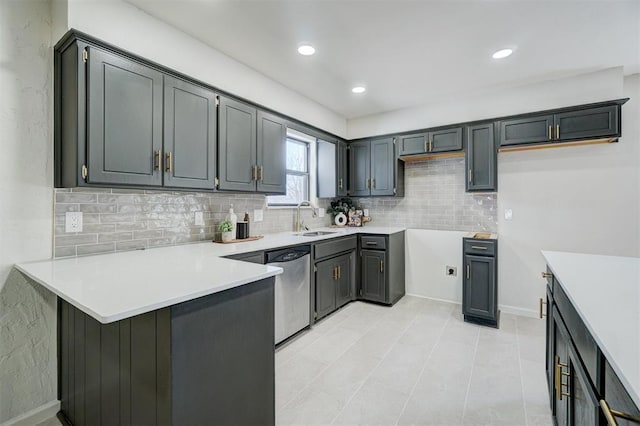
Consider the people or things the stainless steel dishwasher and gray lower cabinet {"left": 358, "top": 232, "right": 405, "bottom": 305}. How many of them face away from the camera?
0

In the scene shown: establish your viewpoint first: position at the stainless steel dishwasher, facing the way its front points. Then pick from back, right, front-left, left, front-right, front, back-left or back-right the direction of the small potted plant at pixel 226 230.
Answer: back-right

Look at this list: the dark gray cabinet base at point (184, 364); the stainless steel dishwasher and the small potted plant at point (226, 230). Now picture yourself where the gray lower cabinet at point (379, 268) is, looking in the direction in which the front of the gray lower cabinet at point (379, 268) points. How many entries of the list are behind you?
0

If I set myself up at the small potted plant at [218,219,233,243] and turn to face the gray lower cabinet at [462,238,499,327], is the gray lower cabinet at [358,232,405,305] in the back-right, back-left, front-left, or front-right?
front-left

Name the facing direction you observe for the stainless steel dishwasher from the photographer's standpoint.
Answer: facing the viewer and to the right of the viewer

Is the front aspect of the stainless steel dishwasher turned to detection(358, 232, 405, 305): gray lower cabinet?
no

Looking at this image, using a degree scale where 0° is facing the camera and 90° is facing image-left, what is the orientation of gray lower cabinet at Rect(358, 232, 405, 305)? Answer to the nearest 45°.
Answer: approximately 45°
